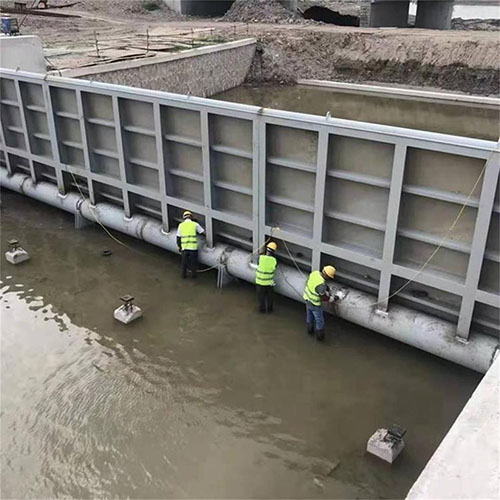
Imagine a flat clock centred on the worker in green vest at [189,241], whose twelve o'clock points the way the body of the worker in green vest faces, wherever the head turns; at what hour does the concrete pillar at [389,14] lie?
The concrete pillar is roughly at 1 o'clock from the worker in green vest.

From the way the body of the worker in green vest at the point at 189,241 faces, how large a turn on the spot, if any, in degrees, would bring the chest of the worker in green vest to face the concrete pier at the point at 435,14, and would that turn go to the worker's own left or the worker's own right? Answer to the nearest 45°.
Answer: approximately 45° to the worker's own right

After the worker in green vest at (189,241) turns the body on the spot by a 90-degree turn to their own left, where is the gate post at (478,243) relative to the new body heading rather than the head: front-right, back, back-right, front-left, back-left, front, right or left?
back-left

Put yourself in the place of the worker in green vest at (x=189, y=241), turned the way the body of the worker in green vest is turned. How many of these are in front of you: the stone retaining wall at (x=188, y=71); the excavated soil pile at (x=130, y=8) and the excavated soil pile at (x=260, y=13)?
3

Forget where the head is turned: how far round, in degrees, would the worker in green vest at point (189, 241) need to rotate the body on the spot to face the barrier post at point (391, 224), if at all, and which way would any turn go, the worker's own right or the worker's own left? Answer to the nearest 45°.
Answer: approximately 135° to the worker's own right

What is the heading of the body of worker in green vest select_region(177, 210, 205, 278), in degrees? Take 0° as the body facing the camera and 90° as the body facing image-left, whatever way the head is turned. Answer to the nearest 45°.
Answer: approximately 180°

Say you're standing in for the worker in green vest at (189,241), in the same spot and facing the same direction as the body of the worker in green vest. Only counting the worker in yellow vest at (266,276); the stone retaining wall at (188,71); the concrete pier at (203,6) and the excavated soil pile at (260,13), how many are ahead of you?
3

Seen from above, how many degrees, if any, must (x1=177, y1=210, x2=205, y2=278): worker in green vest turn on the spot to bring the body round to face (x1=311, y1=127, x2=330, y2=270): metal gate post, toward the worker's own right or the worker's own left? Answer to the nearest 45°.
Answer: approximately 135° to the worker's own right

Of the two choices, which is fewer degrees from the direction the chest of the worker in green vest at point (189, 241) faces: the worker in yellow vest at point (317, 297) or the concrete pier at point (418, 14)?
the concrete pier

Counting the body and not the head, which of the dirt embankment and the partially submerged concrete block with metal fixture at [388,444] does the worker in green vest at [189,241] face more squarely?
the dirt embankment

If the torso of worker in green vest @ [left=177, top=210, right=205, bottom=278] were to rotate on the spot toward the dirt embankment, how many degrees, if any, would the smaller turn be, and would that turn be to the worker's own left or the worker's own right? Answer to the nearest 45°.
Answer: approximately 45° to the worker's own right

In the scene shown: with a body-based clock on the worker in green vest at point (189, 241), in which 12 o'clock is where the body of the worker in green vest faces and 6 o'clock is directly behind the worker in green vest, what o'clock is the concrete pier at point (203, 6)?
The concrete pier is roughly at 12 o'clock from the worker in green vest.

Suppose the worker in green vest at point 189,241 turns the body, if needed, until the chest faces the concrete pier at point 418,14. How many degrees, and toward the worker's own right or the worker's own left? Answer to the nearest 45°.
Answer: approximately 45° to the worker's own right

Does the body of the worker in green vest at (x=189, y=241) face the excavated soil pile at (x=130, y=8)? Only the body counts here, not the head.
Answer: yes
